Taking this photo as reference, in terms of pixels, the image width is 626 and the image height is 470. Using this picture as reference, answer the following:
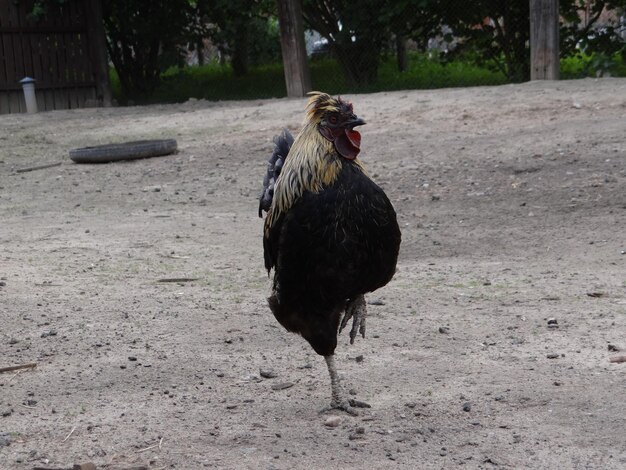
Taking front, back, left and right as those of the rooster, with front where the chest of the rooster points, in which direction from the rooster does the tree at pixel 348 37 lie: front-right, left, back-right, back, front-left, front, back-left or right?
back-left

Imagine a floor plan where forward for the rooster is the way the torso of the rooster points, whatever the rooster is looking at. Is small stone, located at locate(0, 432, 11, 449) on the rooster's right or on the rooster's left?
on the rooster's right

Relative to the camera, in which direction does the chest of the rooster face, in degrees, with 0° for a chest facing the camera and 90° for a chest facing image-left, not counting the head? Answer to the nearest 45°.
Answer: approximately 315°

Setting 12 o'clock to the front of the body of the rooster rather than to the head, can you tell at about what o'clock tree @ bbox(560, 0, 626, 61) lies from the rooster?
The tree is roughly at 8 o'clock from the rooster.

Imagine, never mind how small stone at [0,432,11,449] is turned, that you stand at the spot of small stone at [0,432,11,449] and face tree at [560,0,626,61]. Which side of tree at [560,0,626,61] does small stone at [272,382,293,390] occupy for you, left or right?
right

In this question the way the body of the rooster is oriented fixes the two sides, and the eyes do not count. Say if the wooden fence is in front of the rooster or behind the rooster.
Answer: behind

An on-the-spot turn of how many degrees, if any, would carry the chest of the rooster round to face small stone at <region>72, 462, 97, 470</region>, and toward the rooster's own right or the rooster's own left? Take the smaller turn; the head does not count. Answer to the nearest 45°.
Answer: approximately 90° to the rooster's own right

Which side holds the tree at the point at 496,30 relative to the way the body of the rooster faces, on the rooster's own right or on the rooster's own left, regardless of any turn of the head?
on the rooster's own left

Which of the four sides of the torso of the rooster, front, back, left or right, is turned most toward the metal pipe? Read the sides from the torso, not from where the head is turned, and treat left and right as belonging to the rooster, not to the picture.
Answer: back

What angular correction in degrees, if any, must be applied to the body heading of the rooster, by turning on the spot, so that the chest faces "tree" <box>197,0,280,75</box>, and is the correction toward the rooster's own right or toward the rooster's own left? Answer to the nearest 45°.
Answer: approximately 135° to the rooster's own left

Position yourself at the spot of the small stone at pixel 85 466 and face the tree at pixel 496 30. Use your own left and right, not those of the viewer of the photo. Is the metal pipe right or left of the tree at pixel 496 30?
left

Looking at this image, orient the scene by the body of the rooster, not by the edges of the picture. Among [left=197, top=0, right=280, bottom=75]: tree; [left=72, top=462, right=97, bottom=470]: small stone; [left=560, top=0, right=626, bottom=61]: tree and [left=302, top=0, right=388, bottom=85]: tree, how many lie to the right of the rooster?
1
